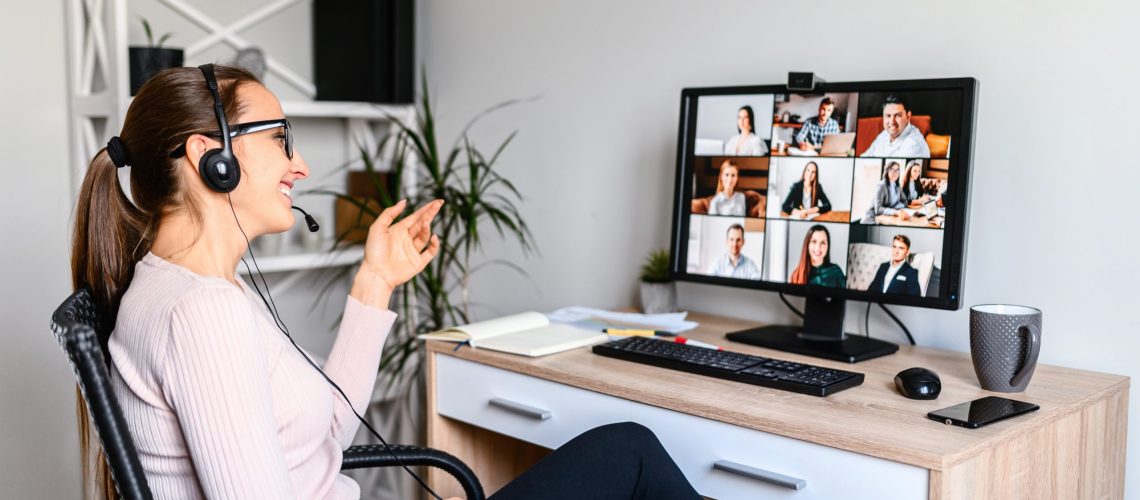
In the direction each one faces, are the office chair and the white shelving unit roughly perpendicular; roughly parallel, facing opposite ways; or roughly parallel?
roughly perpendicular

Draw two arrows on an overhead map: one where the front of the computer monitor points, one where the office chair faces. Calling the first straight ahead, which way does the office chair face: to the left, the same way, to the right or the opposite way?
the opposite way

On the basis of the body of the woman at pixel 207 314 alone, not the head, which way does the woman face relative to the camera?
to the viewer's right

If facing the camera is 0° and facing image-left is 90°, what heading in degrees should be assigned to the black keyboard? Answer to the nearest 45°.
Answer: approximately 45°

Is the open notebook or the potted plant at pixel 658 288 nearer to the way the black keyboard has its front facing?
the open notebook

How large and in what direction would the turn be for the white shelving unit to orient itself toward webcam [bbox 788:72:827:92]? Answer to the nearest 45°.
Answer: approximately 45° to its left

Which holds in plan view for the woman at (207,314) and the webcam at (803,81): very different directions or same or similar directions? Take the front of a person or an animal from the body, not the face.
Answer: very different directions

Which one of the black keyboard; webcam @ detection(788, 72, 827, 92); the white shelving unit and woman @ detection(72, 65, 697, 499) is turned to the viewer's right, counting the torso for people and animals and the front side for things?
the woman

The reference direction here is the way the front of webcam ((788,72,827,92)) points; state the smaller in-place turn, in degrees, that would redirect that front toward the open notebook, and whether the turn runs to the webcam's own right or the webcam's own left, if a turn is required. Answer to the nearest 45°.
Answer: approximately 45° to the webcam's own right

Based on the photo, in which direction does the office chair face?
to the viewer's right

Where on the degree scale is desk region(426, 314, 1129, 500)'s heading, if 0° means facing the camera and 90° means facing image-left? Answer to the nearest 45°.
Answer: approximately 45°

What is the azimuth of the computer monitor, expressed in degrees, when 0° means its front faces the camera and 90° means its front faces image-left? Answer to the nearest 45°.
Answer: approximately 45°

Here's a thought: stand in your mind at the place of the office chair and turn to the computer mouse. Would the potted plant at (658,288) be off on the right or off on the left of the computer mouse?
left

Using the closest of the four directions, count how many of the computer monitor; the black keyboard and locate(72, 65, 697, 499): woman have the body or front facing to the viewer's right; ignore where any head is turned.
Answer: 1

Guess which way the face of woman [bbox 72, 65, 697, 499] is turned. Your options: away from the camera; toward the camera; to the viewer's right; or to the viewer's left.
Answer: to the viewer's right
